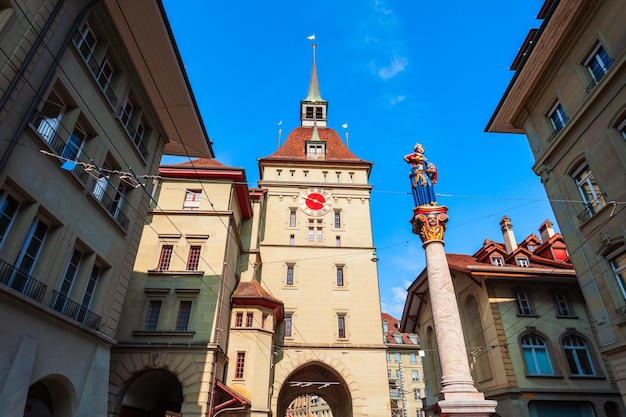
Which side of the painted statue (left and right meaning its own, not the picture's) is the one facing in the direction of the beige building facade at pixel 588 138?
left

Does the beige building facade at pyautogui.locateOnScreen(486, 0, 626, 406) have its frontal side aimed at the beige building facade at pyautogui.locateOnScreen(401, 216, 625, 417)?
no

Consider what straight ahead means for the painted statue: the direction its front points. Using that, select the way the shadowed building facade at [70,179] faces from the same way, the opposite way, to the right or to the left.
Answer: to the left

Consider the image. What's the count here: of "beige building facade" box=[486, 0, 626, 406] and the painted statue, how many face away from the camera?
0

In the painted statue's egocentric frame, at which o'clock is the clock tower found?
The clock tower is roughly at 5 o'clock from the painted statue.

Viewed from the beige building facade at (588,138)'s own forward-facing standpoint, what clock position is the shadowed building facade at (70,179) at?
The shadowed building facade is roughly at 12 o'clock from the beige building facade.

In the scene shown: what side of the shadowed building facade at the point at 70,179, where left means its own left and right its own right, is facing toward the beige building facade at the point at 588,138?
front

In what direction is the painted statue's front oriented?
toward the camera

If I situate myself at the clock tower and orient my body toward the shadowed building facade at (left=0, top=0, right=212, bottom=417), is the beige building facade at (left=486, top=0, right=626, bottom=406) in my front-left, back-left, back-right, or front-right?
front-left

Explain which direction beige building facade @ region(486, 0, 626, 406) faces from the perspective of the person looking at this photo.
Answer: facing the viewer and to the left of the viewer

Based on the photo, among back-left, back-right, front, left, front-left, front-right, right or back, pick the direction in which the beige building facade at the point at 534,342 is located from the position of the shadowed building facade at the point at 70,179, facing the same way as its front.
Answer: front-left

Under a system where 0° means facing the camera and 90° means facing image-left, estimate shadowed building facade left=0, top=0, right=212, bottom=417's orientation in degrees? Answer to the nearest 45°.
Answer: approximately 315°

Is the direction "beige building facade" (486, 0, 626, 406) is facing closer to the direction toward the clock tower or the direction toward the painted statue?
the painted statue

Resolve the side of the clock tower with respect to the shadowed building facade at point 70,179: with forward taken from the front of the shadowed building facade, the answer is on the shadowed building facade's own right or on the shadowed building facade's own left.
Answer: on the shadowed building facade's own left

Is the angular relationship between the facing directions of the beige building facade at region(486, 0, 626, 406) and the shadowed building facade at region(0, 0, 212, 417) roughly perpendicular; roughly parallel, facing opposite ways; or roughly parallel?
roughly parallel, facing opposite ways

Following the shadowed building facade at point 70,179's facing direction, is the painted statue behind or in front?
in front

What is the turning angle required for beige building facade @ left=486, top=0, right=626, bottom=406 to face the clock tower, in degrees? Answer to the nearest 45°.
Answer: approximately 90° to its right
